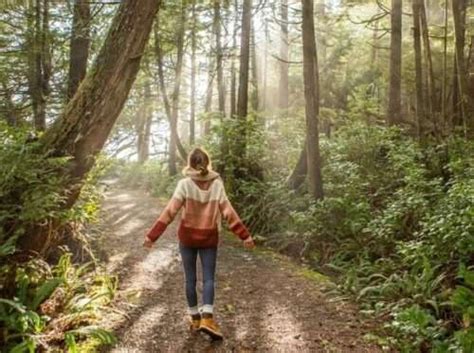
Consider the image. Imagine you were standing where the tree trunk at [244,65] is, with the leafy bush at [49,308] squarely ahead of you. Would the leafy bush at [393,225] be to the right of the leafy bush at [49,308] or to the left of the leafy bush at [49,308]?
left

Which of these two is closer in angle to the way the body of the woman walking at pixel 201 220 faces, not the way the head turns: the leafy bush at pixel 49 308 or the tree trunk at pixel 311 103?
the tree trunk

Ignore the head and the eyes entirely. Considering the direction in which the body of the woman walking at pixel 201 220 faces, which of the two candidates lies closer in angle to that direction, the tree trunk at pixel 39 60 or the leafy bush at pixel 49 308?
the tree trunk

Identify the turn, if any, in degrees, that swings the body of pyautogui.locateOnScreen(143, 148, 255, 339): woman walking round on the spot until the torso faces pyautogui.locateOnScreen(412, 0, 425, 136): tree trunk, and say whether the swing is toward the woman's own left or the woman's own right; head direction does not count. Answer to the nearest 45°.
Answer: approximately 45° to the woman's own right

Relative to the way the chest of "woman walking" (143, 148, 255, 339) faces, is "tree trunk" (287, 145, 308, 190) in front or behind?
in front

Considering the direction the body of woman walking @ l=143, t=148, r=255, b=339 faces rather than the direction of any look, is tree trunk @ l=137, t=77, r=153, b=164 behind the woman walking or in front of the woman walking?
in front

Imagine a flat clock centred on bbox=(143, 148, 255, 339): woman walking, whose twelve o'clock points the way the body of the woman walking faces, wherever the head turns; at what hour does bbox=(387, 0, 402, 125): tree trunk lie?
The tree trunk is roughly at 1 o'clock from the woman walking.

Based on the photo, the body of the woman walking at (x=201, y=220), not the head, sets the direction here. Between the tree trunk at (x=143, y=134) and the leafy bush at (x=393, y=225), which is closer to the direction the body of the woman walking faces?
the tree trunk

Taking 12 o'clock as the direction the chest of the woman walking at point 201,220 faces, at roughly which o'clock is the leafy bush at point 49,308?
The leafy bush is roughly at 9 o'clock from the woman walking.

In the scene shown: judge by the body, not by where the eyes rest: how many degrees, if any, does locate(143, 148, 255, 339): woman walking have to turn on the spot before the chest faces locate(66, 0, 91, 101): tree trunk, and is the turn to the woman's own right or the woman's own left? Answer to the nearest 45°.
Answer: approximately 45° to the woman's own left

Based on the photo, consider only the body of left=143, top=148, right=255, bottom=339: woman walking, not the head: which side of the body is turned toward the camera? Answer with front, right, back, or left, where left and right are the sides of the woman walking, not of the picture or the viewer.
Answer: back

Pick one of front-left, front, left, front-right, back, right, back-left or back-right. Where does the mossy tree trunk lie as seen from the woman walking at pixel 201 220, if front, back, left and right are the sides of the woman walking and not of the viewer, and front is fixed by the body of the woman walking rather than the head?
front-left
